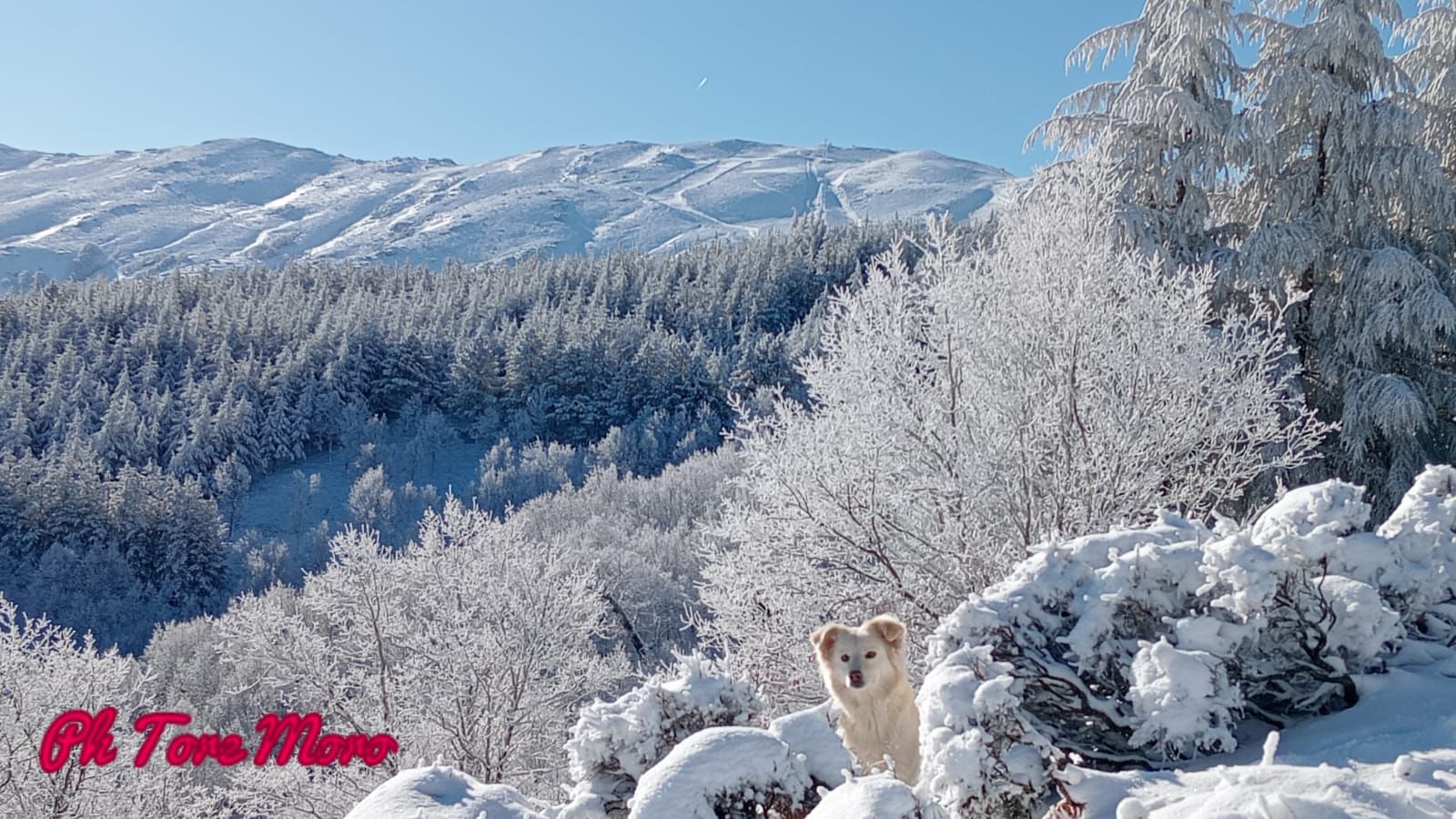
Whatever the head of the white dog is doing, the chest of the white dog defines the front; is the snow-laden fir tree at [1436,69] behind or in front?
behind

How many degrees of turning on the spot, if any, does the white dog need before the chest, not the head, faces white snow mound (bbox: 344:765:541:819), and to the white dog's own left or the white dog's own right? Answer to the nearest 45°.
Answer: approximately 45° to the white dog's own right

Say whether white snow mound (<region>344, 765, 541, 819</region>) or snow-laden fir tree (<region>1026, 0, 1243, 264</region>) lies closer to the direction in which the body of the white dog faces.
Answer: the white snow mound

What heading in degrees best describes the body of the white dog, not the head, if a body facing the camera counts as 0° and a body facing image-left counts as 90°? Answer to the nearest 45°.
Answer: approximately 0°

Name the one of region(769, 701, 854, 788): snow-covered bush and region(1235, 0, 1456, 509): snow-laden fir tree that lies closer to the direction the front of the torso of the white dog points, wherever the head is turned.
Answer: the snow-covered bush

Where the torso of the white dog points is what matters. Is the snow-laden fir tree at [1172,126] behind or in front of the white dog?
behind

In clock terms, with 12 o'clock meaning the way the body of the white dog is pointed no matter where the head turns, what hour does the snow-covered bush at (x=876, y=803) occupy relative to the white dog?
The snow-covered bush is roughly at 12 o'clock from the white dog.

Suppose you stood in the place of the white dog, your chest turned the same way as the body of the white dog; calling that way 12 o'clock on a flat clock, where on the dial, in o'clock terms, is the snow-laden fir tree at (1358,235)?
The snow-laden fir tree is roughly at 7 o'clock from the white dog.

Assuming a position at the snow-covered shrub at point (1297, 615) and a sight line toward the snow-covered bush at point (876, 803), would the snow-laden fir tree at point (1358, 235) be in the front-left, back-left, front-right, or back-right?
back-right
